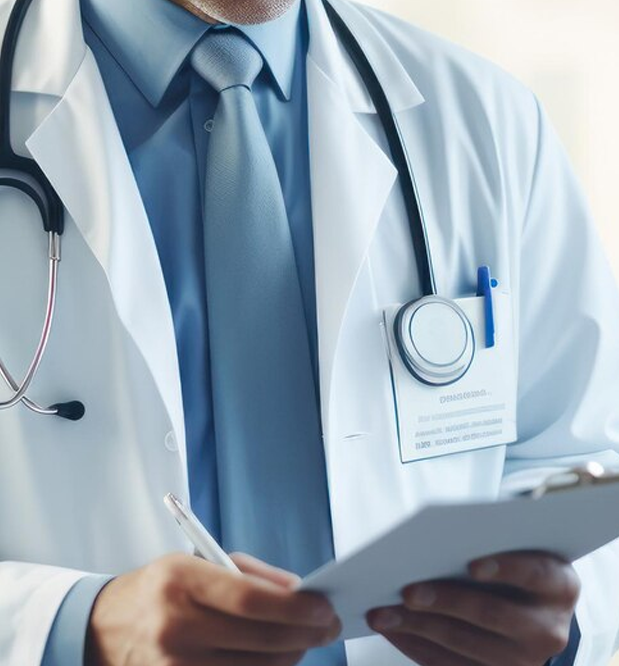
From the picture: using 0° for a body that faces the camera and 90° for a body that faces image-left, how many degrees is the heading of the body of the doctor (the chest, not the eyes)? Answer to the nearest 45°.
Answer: approximately 0°
